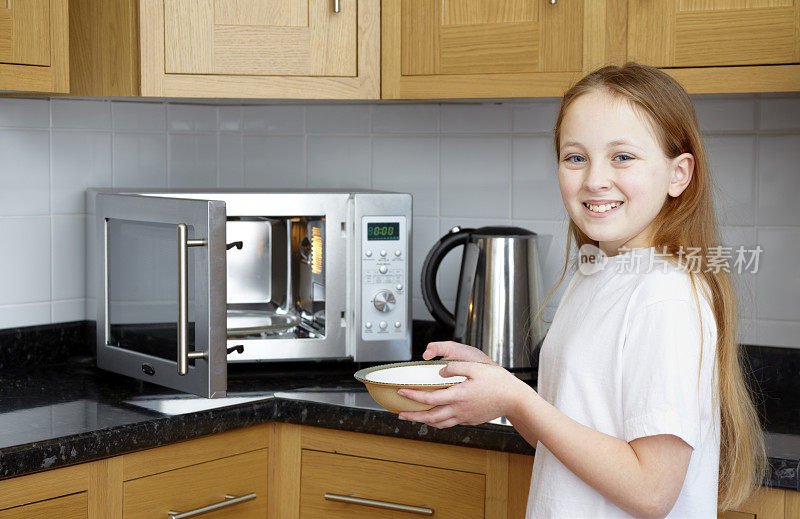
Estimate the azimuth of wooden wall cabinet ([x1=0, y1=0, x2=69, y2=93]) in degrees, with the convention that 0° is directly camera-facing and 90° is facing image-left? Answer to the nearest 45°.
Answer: approximately 0°

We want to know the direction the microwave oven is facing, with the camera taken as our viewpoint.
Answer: facing the viewer

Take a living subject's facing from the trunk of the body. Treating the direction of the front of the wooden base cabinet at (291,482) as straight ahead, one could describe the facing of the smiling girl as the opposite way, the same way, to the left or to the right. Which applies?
to the right

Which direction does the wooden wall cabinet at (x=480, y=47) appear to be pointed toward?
toward the camera

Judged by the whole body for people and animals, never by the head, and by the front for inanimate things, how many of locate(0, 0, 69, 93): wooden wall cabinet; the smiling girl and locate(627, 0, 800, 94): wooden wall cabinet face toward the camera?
2

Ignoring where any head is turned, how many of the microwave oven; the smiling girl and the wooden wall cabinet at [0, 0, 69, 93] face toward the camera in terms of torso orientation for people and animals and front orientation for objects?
2
